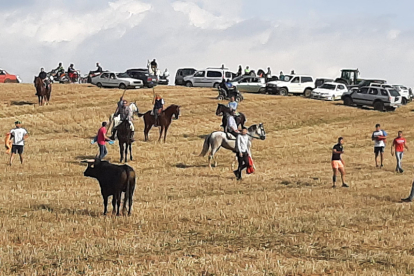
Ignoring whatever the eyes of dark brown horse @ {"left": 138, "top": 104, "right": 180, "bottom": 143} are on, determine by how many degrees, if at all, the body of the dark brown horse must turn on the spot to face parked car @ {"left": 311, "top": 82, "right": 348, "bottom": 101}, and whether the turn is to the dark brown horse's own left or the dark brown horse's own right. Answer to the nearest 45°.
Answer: approximately 45° to the dark brown horse's own left

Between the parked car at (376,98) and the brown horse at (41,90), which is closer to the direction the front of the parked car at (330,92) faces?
the brown horse

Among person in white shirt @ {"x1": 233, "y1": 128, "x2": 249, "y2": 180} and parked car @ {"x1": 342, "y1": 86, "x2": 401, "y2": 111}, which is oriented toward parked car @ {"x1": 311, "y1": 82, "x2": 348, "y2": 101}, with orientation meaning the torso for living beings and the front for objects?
parked car @ {"x1": 342, "y1": 86, "x2": 401, "y2": 111}

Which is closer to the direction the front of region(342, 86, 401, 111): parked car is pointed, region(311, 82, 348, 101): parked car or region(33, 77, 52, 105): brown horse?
the parked car

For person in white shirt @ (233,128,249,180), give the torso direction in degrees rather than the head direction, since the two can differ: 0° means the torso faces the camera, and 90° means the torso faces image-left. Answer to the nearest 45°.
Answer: approximately 45°

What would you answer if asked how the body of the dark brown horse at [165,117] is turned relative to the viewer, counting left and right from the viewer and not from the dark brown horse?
facing to the right of the viewer

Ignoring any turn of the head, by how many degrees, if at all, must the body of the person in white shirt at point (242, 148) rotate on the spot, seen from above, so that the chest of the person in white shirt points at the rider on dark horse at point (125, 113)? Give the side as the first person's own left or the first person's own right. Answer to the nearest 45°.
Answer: approximately 90° to the first person's own right

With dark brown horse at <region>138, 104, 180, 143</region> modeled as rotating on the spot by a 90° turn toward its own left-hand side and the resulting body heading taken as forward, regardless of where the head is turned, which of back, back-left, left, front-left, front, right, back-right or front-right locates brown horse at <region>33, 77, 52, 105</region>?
front-left

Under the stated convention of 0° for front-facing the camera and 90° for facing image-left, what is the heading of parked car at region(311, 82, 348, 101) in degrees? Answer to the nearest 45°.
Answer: approximately 45°

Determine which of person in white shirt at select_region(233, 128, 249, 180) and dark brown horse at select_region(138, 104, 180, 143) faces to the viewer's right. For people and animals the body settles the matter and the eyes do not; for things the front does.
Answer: the dark brown horse

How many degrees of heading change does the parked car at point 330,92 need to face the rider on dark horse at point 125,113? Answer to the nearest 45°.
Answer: approximately 45° to its left
